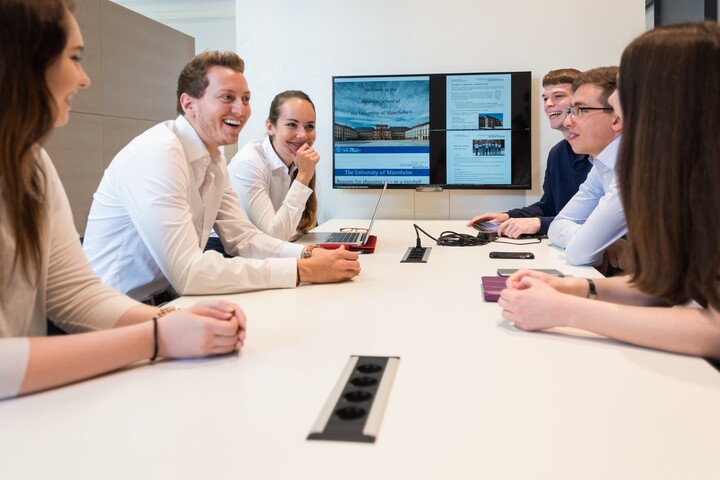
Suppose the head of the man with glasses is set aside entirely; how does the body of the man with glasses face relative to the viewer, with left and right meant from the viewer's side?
facing to the left of the viewer

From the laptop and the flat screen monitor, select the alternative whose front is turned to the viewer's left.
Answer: the laptop

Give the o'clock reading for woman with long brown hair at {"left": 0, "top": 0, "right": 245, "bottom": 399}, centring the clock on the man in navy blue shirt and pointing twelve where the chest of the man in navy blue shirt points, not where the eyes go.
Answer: The woman with long brown hair is roughly at 11 o'clock from the man in navy blue shirt.

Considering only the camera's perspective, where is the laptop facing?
facing to the left of the viewer

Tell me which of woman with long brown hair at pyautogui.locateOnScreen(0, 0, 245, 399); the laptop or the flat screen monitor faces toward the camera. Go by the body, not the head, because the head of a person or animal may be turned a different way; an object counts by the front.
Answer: the flat screen monitor

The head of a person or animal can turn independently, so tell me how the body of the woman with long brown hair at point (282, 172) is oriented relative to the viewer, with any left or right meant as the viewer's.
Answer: facing the viewer and to the right of the viewer

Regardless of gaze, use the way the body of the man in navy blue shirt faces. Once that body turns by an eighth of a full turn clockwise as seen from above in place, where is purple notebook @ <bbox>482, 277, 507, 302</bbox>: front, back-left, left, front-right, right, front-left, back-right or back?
left

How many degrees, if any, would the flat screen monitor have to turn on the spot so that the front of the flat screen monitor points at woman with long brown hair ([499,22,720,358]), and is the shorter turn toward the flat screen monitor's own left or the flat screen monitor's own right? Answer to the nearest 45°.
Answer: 0° — it already faces them

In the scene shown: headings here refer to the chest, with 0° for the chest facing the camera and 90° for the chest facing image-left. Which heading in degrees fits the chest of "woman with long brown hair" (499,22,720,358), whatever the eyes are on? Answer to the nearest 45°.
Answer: approximately 90°

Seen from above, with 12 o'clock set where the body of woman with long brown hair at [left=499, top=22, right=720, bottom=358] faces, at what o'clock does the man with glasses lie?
The man with glasses is roughly at 3 o'clock from the woman with long brown hair.

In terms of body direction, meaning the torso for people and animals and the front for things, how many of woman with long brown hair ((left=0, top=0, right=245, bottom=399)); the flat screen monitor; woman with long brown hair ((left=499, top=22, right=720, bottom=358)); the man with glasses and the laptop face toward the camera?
1

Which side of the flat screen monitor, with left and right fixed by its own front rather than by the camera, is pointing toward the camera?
front

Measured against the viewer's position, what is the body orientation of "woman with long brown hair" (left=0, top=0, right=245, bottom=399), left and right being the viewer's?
facing to the right of the viewer

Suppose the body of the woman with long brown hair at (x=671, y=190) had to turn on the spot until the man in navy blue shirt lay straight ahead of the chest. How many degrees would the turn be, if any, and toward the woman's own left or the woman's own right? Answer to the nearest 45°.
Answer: approximately 90° to the woman's own right

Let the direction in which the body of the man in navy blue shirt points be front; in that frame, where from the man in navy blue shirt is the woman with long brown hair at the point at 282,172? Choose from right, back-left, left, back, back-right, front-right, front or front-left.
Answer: front
